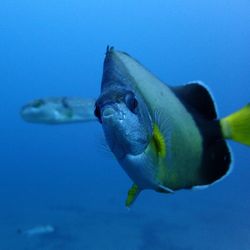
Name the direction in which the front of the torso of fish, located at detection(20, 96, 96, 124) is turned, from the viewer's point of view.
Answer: to the viewer's left

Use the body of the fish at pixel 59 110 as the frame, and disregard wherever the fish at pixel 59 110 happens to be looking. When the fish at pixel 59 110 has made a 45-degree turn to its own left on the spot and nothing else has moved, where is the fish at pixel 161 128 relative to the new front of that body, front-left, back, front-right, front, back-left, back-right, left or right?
front-left
